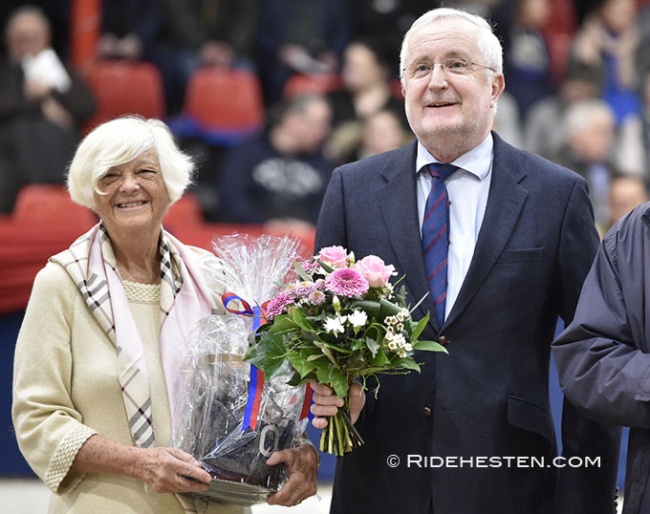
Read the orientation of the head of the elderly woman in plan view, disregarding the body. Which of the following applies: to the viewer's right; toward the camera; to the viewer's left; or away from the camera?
toward the camera

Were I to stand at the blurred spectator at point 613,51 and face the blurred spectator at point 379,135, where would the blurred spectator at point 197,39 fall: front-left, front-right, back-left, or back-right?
front-right

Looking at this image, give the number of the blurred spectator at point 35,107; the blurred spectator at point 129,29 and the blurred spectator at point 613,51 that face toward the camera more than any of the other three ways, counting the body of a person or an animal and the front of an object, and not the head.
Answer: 3

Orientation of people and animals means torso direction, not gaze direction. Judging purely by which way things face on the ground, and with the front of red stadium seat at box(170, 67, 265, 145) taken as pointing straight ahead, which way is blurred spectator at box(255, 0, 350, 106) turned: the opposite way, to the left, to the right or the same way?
the same way

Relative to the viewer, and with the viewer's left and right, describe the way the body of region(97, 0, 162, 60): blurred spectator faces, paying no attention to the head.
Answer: facing the viewer

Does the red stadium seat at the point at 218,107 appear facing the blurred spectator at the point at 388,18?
no

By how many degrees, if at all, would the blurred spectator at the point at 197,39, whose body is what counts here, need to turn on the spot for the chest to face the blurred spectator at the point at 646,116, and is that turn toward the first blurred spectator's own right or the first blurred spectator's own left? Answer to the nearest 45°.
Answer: approximately 90° to the first blurred spectator's own left

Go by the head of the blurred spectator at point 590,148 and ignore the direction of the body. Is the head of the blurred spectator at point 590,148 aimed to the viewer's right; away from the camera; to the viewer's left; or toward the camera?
toward the camera

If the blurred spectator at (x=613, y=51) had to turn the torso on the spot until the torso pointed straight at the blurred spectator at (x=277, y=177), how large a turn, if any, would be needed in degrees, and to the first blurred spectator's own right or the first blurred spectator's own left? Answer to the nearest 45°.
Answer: approximately 45° to the first blurred spectator's own right

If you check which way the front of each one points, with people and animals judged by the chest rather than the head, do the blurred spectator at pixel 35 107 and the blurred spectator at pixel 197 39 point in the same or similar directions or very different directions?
same or similar directions

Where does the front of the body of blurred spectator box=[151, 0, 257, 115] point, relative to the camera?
toward the camera

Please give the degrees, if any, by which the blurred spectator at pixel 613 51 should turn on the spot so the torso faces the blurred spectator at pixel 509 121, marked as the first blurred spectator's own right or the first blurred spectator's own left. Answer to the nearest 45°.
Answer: approximately 45° to the first blurred spectator's own right

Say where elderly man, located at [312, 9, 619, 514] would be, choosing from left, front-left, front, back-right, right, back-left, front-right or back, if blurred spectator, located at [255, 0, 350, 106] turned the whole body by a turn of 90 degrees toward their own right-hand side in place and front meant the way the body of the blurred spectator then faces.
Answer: left
